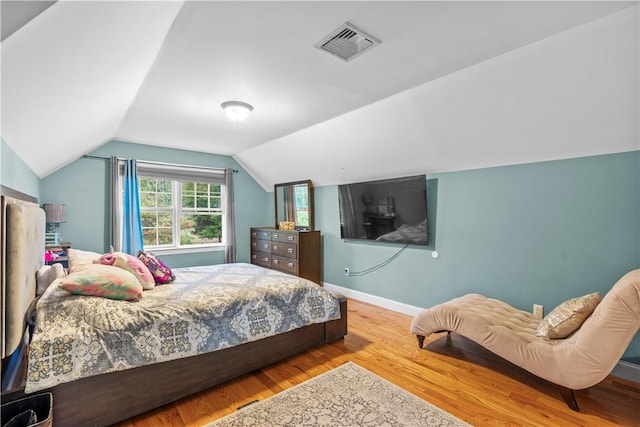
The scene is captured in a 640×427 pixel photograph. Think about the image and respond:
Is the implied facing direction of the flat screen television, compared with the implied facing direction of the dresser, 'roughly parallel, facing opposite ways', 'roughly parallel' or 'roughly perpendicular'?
roughly parallel

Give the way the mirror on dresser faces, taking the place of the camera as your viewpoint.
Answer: facing the viewer and to the left of the viewer

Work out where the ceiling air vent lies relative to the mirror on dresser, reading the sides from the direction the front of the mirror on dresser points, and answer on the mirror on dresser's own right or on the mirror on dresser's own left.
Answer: on the mirror on dresser's own left

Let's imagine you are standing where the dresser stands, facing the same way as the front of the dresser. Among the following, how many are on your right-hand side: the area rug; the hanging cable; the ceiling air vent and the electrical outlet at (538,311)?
0

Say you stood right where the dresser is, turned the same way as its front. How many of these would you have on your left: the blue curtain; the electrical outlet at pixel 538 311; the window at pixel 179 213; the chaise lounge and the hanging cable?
3

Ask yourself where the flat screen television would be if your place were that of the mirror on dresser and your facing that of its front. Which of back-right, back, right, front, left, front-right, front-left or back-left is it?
left

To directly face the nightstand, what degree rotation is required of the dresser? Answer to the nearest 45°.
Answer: approximately 45° to its right

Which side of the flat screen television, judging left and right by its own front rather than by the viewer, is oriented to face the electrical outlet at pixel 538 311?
left

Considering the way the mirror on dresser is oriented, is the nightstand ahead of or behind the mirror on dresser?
ahead

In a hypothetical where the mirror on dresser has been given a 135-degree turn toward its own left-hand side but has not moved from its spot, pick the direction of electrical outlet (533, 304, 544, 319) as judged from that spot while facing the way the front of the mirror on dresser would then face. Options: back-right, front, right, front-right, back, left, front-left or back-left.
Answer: front-right

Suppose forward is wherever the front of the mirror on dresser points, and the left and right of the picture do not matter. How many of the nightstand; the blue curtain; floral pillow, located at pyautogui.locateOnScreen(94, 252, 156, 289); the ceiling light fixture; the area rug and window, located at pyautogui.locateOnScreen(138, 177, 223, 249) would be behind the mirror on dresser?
0

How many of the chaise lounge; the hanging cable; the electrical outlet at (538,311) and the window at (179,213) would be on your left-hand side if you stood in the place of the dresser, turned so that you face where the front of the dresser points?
3

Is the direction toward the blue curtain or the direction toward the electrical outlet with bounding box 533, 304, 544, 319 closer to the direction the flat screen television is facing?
the blue curtain

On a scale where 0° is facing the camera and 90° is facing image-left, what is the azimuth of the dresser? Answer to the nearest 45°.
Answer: approximately 45°

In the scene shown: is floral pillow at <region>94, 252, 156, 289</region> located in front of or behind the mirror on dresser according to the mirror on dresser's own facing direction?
in front

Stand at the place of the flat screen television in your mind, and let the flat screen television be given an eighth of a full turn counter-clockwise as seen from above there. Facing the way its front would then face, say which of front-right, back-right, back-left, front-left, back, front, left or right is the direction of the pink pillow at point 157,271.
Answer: front-right

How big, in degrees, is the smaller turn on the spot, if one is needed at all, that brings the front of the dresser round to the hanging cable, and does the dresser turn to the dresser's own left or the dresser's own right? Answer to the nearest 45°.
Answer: approximately 90° to the dresser's own left

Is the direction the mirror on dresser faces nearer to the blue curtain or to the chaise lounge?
the blue curtain
